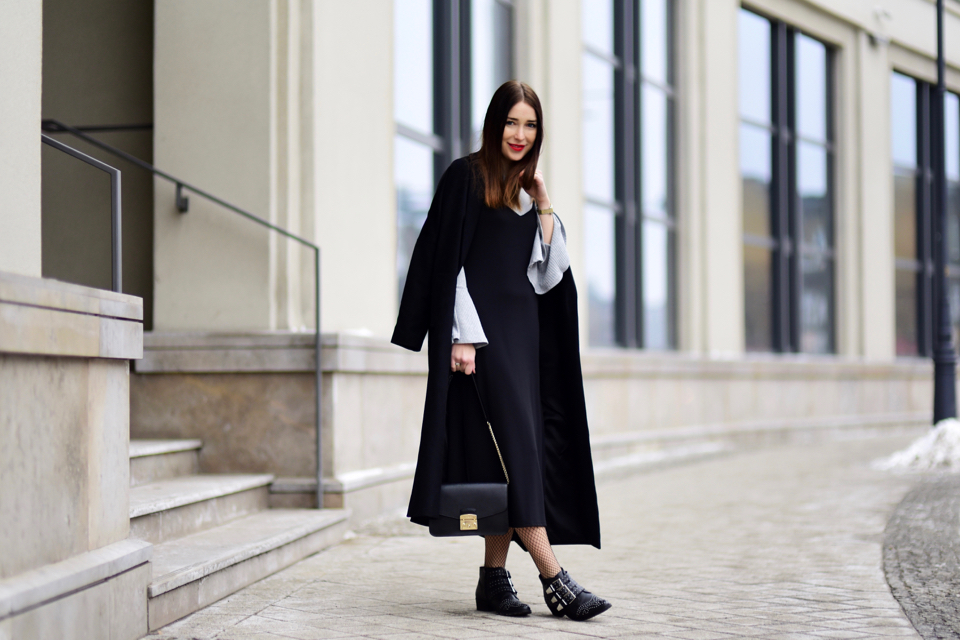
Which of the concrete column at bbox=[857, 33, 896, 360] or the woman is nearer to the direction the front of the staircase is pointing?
the woman

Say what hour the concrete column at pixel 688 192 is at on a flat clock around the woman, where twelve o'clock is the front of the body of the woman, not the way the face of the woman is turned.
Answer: The concrete column is roughly at 8 o'clock from the woman.

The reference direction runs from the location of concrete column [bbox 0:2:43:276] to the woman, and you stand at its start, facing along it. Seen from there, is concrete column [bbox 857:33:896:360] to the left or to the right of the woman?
left

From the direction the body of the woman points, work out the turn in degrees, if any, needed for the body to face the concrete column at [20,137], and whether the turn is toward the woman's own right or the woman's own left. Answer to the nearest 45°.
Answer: approximately 90° to the woman's own right

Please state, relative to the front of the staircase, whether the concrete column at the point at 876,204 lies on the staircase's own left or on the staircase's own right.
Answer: on the staircase's own left

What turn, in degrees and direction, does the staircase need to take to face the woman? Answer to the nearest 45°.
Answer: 0° — it already faces them

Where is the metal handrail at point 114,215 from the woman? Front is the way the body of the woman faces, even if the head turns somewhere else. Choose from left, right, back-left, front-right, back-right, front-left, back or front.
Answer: back-right

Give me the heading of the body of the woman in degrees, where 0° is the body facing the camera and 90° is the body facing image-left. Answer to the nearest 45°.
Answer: approximately 315°
